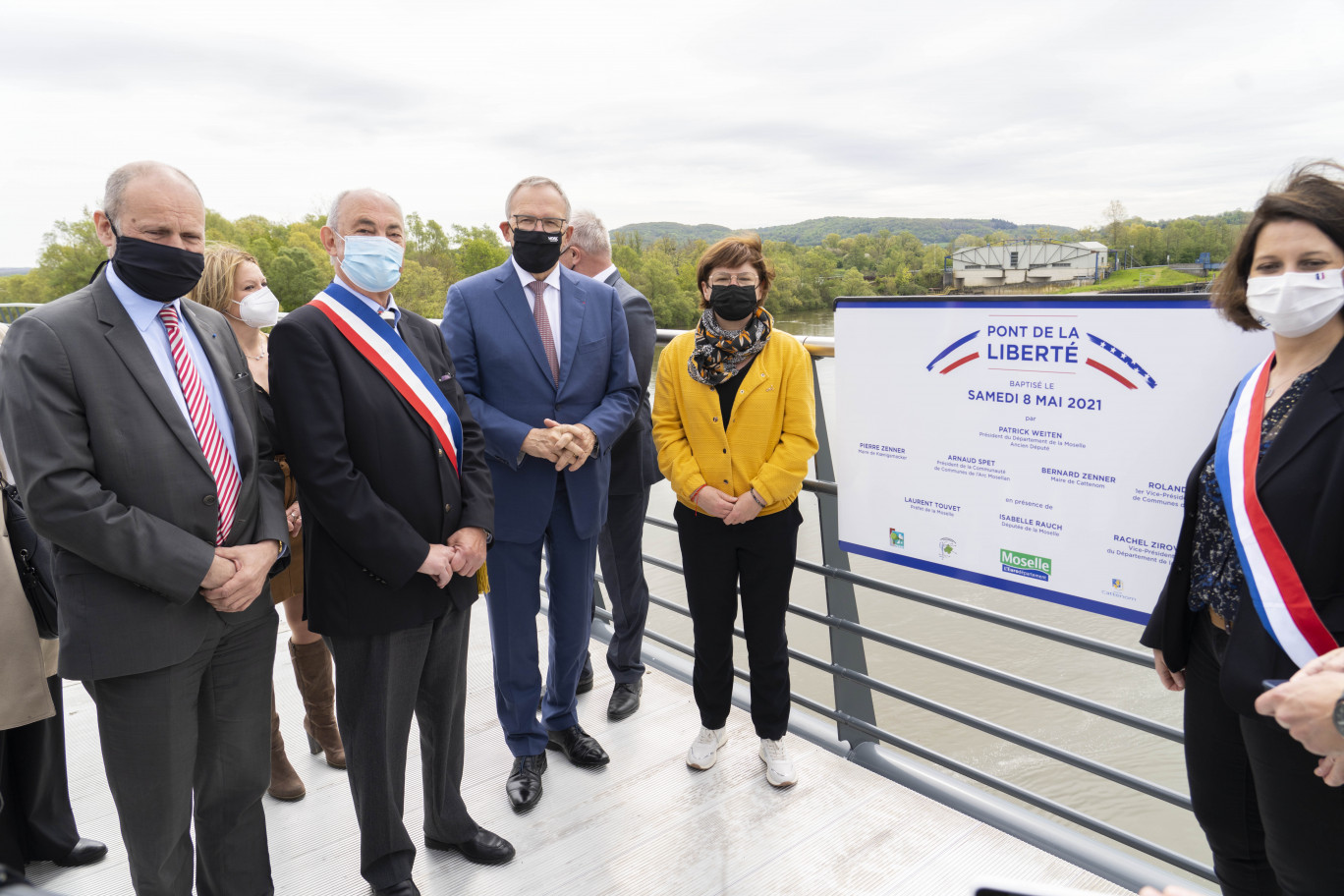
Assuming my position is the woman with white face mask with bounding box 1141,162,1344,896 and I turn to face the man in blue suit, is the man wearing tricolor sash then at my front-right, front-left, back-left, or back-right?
front-left

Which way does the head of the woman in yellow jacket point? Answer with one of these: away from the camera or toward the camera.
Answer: toward the camera

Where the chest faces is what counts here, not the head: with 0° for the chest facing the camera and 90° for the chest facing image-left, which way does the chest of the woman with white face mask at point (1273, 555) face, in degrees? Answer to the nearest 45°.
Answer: approximately 45°

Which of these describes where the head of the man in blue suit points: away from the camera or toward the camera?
toward the camera

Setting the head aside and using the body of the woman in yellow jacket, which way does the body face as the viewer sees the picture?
toward the camera

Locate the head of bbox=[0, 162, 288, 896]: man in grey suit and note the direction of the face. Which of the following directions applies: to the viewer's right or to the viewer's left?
to the viewer's right

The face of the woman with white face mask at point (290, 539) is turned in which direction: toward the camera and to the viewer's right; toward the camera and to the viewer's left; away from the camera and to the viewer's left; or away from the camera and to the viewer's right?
toward the camera and to the viewer's right

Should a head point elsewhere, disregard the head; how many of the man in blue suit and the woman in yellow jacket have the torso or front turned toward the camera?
2

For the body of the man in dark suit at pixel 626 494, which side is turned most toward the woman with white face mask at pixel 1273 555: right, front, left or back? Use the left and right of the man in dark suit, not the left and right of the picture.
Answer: left

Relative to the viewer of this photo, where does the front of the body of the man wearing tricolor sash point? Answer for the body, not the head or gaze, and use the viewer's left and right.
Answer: facing the viewer and to the right of the viewer

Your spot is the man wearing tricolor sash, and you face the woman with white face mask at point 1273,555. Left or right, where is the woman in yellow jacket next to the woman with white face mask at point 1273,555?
left

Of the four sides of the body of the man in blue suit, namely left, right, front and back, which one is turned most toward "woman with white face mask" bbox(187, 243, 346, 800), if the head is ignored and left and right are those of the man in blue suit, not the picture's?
right

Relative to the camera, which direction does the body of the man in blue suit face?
toward the camera
